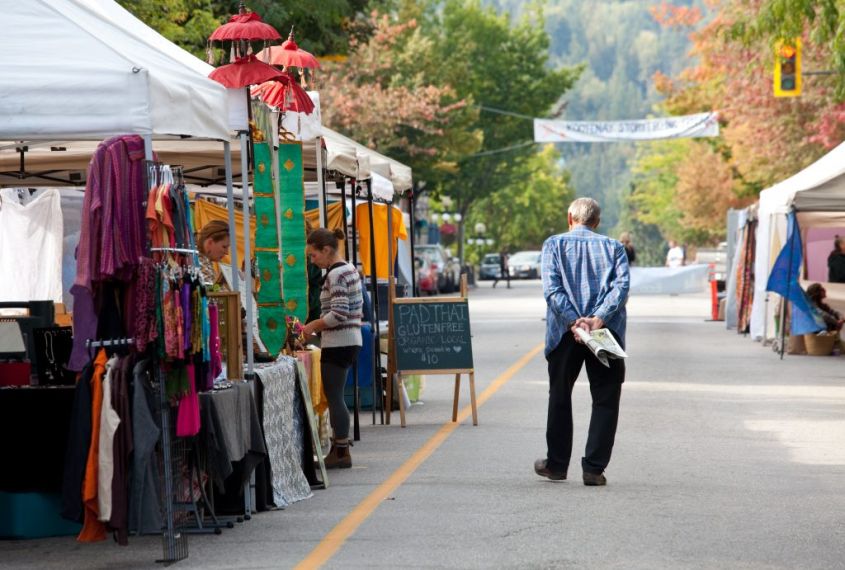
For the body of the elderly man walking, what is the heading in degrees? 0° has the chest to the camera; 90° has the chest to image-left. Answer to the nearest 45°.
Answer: approximately 180°

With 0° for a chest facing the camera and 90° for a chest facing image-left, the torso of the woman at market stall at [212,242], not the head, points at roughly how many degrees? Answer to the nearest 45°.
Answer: approximately 270°

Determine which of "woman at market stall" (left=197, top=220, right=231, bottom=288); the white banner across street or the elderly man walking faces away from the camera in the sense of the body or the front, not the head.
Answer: the elderly man walking

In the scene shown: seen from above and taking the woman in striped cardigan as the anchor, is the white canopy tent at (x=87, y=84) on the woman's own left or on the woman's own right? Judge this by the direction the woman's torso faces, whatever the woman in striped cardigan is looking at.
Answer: on the woman's own left

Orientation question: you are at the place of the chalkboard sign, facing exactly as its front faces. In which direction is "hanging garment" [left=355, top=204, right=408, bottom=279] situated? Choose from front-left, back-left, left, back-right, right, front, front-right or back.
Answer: back

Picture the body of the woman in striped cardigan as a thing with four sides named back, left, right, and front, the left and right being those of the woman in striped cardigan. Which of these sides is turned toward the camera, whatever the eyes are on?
left

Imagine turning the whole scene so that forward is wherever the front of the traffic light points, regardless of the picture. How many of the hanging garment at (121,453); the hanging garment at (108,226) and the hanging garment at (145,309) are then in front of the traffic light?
3

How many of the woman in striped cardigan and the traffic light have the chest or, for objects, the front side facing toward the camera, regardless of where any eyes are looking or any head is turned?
1
